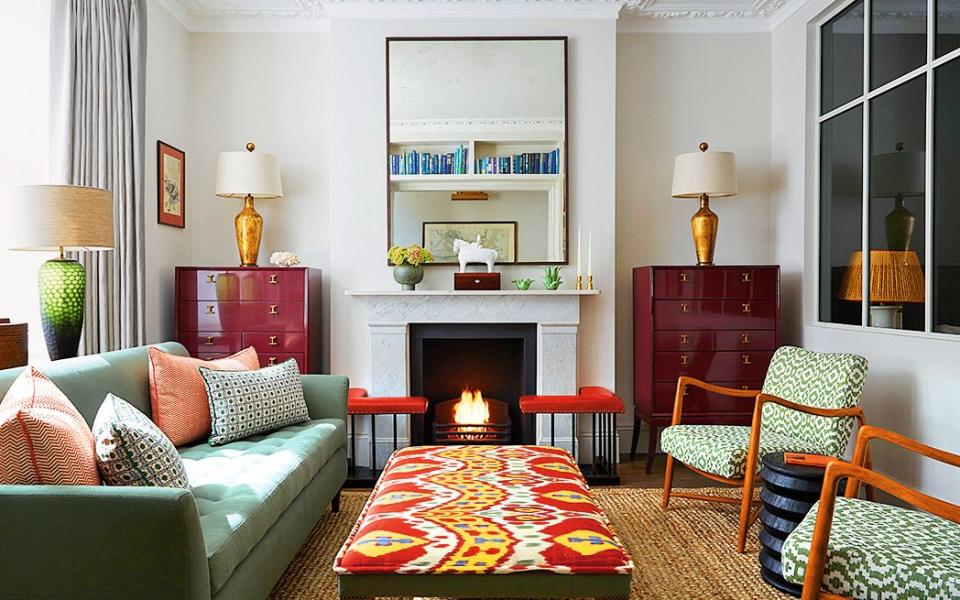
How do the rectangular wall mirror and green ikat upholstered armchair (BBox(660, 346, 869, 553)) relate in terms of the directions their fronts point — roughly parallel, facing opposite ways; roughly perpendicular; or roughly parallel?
roughly perpendicular

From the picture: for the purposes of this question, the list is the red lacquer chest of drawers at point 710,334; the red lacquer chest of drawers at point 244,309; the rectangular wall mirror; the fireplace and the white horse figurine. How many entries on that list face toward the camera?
4

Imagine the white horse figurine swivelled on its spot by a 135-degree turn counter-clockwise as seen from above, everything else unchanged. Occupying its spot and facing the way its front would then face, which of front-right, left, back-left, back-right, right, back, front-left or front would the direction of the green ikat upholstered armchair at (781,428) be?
front

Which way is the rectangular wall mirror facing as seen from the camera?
toward the camera

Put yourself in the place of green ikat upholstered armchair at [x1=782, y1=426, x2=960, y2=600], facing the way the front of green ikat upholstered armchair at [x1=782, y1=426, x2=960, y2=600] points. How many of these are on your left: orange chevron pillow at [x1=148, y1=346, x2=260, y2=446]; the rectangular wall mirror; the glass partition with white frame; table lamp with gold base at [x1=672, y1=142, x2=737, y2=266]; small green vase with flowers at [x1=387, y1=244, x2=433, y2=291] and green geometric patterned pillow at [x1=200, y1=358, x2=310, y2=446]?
0

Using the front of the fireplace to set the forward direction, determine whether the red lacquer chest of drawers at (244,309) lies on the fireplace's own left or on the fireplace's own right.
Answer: on the fireplace's own right

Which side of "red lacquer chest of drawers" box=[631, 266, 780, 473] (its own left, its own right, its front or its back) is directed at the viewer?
front

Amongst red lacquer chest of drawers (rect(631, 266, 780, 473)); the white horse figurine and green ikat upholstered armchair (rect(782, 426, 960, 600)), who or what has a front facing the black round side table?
the red lacquer chest of drawers

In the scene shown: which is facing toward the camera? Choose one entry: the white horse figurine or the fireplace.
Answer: the fireplace

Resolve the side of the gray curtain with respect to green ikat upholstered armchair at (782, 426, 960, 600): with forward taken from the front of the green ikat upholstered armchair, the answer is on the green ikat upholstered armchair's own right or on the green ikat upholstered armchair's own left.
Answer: on the green ikat upholstered armchair's own right

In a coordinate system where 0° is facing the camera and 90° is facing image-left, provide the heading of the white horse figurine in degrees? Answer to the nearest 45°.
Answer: approximately 90°

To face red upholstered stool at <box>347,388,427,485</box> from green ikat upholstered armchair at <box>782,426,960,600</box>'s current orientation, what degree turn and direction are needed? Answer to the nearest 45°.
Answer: approximately 90° to its right

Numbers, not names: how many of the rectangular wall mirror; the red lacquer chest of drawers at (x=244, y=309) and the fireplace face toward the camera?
3

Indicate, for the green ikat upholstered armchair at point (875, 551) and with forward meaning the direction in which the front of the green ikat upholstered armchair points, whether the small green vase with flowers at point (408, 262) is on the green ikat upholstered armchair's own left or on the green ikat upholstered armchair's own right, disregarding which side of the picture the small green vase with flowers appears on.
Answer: on the green ikat upholstered armchair's own right

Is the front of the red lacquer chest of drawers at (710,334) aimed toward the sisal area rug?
yes

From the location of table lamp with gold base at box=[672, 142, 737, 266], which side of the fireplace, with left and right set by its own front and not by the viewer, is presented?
left

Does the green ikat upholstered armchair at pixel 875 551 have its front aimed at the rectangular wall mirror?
no

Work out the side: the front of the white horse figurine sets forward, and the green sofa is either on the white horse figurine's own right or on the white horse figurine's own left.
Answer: on the white horse figurine's own left

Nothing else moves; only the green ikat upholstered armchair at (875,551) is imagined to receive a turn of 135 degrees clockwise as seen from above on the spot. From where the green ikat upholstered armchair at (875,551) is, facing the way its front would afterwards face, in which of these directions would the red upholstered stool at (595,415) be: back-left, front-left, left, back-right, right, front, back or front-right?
front-left

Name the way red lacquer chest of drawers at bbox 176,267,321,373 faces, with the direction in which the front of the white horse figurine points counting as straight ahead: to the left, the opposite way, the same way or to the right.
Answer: to the left

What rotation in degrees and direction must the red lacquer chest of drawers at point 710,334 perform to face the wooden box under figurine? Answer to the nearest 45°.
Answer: approximately 90° to its right
